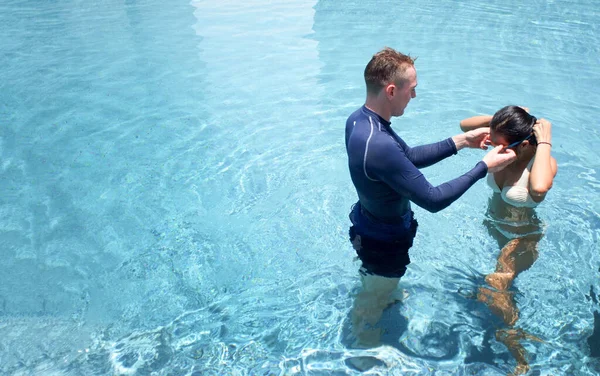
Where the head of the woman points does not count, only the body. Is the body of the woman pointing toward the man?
yes

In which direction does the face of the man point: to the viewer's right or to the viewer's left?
to the viewer's right

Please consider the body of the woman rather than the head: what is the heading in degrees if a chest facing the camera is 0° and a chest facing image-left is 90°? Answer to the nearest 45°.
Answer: approximately 45°
